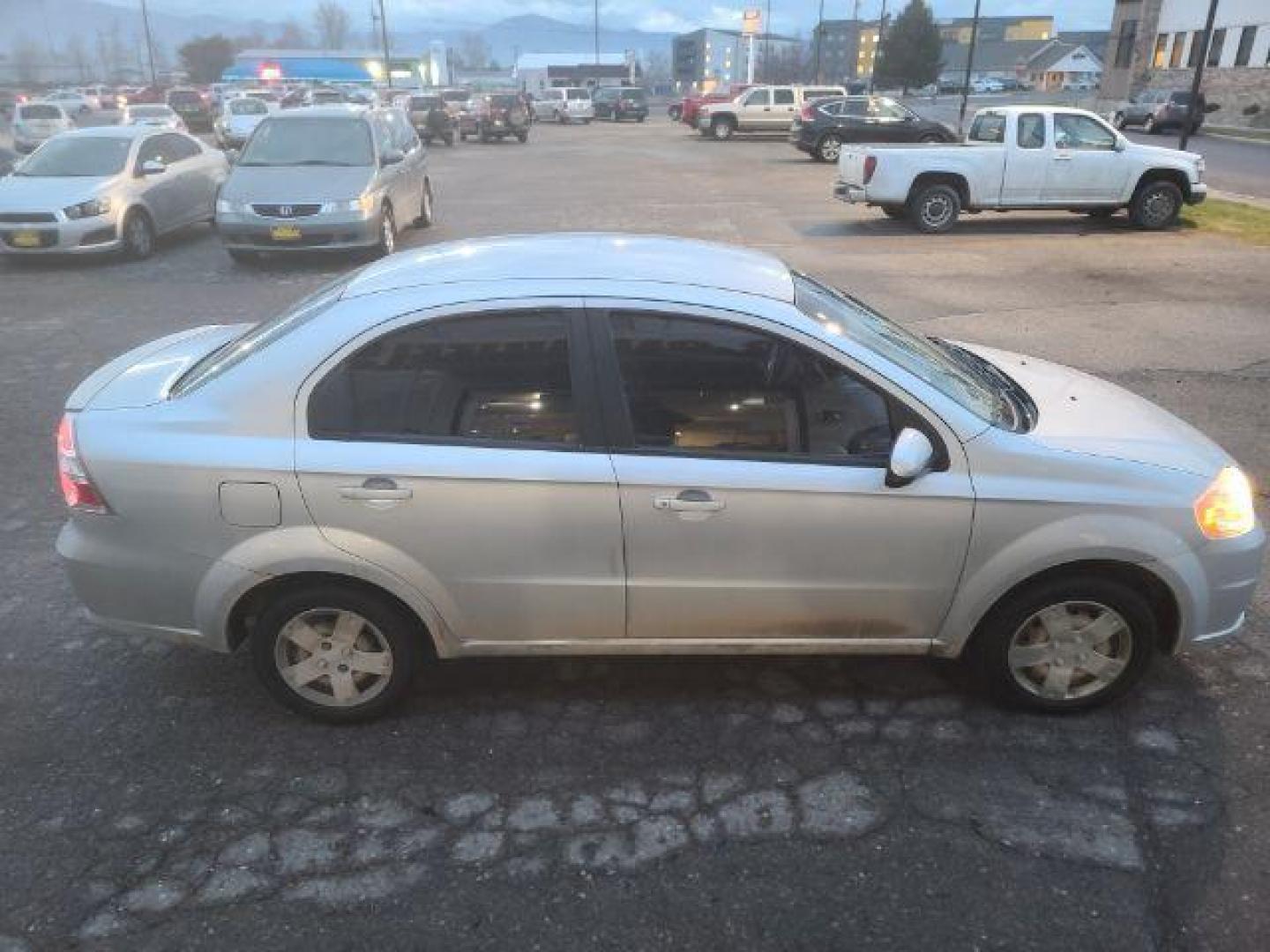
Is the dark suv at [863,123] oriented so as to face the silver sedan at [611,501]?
no

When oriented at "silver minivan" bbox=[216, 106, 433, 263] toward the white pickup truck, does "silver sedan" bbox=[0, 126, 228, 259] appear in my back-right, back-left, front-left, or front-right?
back-left

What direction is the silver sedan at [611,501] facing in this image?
to the viewer's right

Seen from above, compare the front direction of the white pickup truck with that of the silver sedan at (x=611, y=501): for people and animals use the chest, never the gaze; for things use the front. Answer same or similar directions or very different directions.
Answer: same or similar directions

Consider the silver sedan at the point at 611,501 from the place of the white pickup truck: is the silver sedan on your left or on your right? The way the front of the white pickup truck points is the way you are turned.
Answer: on your right

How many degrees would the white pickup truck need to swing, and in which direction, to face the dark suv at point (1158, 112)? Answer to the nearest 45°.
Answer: approximately 90° to its left

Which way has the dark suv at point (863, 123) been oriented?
to the viewer's right

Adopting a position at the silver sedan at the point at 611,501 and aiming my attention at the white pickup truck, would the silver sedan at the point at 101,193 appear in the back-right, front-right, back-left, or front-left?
front-left

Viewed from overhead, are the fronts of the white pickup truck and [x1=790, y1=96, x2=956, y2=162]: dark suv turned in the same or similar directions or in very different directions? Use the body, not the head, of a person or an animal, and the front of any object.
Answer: same or similar directions

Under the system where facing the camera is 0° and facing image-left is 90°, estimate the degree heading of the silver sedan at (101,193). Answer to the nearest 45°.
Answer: approximately 45°

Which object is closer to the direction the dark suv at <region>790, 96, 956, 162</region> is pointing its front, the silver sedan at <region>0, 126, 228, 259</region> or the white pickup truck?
the white pickup truck

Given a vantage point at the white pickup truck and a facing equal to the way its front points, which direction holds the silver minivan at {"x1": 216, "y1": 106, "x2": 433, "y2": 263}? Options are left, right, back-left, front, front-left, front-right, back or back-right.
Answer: back-right

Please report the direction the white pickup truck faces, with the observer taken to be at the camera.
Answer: facing to the right of the viewer

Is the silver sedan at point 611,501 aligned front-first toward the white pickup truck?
no

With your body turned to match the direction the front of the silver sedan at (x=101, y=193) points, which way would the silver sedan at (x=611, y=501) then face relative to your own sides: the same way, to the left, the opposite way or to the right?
to the left

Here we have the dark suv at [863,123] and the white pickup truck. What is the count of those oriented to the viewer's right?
2

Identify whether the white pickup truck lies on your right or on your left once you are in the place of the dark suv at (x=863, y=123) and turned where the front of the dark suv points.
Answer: on your right

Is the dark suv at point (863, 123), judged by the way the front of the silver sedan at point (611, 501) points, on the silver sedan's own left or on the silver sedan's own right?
on the silver sedan's own left

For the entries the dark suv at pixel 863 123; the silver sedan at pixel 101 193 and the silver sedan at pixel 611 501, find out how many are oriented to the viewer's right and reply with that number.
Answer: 2

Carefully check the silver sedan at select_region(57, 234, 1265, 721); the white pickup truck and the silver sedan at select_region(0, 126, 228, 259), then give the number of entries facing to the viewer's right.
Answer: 2
